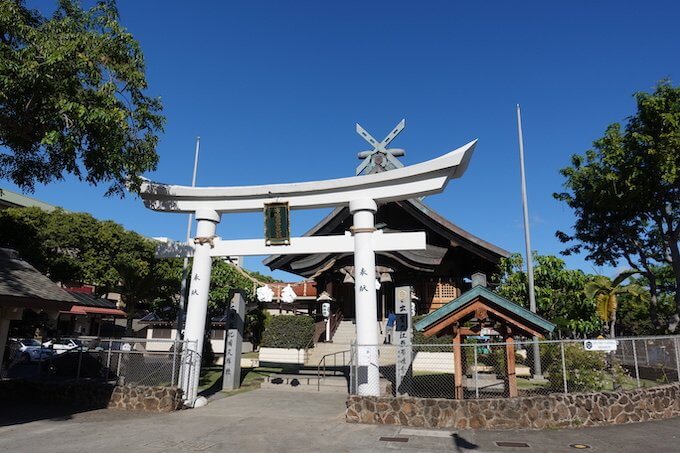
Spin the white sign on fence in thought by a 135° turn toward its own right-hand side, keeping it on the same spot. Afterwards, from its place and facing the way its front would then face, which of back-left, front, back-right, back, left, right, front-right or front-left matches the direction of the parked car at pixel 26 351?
front-left

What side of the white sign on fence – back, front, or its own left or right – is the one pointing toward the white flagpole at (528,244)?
back

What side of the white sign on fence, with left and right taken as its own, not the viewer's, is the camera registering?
front

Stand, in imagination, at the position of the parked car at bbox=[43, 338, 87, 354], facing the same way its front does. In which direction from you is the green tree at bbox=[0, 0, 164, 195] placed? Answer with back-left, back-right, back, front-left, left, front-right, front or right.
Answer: right
